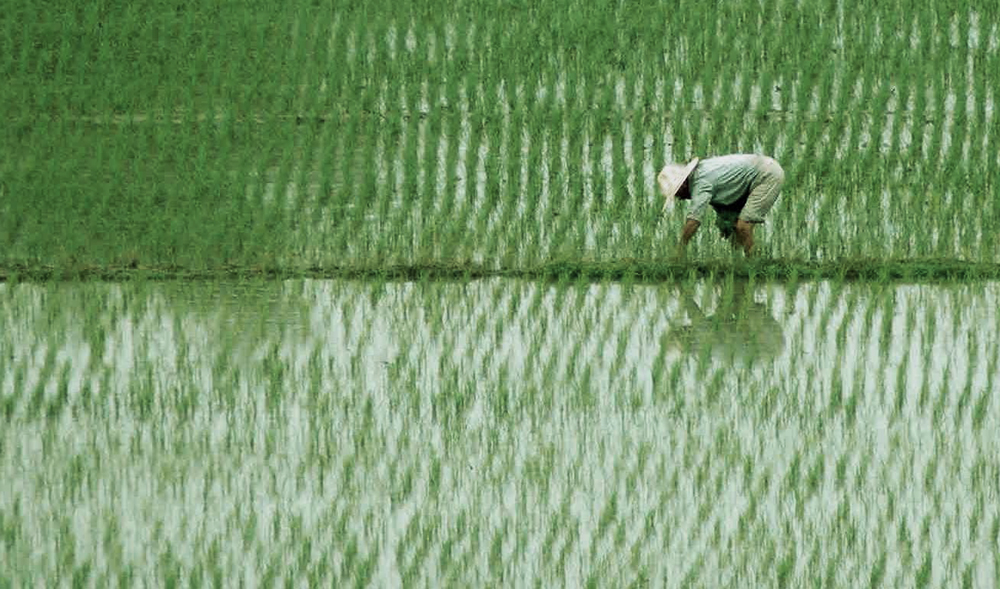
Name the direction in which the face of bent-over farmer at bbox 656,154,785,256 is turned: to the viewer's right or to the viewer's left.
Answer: to the viewer's left

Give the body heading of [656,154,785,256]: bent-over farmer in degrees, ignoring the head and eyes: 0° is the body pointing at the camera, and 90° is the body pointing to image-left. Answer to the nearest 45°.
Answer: approximately 90°
